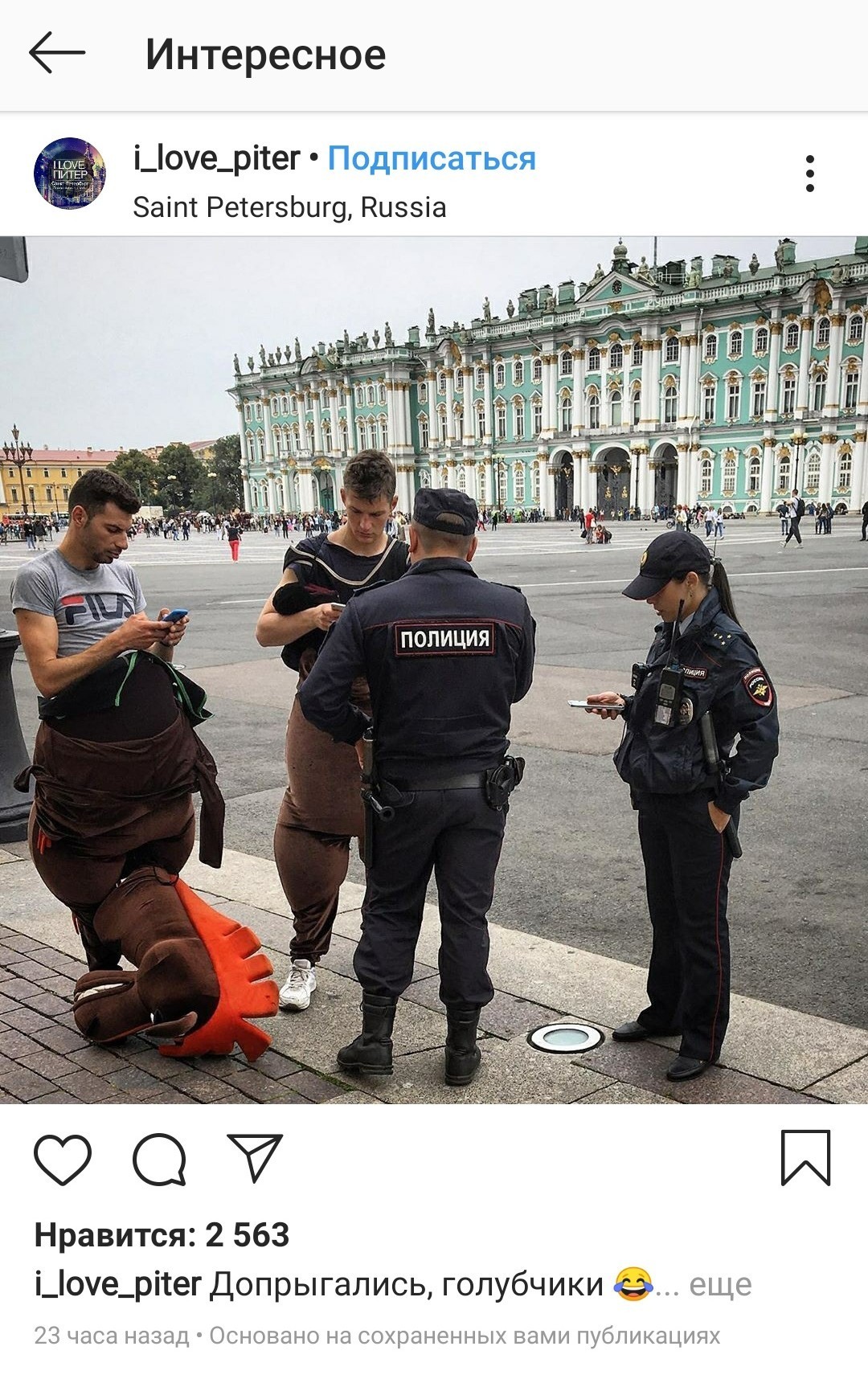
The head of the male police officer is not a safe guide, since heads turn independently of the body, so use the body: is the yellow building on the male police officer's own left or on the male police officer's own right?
on the male police officer's own left

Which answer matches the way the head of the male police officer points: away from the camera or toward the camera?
away from the camera

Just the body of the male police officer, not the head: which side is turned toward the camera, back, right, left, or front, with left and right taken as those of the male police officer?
back

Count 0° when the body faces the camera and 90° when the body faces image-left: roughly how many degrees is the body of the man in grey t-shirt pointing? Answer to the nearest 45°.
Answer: approximately 315°

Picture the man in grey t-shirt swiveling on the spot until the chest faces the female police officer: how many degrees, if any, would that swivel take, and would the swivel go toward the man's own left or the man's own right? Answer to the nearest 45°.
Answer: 0° — they already face them

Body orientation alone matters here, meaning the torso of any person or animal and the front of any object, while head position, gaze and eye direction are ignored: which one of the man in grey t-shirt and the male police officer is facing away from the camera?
the male police officer

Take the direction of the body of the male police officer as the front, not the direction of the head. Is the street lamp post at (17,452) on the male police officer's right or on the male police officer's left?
on the male police officer's left
